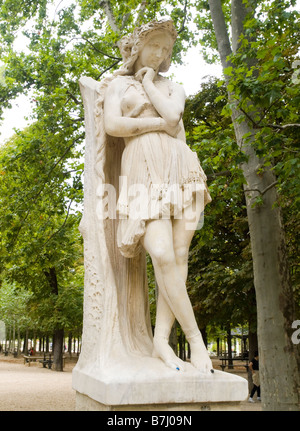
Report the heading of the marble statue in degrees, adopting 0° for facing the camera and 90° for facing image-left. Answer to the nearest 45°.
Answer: approximately 315°

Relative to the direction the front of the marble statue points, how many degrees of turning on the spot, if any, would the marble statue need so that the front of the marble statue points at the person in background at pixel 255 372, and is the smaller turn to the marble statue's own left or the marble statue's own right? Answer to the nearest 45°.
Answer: approximately 135° to the marble statue's own left

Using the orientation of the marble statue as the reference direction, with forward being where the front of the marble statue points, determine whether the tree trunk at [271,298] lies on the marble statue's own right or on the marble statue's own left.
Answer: on the marble statue's own left
